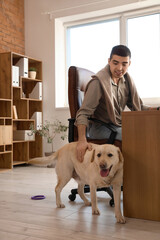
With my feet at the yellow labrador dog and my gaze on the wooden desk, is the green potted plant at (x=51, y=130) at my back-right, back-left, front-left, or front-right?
back-left

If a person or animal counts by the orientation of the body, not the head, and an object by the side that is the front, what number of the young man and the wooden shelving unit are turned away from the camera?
0

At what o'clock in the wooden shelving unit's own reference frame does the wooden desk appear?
The wooden desk is roughly at 1 o'clock from the wooden shelving unit.

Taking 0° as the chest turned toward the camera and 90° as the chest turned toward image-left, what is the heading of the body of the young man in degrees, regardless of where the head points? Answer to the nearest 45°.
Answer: approximately 315°

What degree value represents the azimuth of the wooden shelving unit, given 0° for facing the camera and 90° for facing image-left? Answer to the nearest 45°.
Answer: approximately 315°
